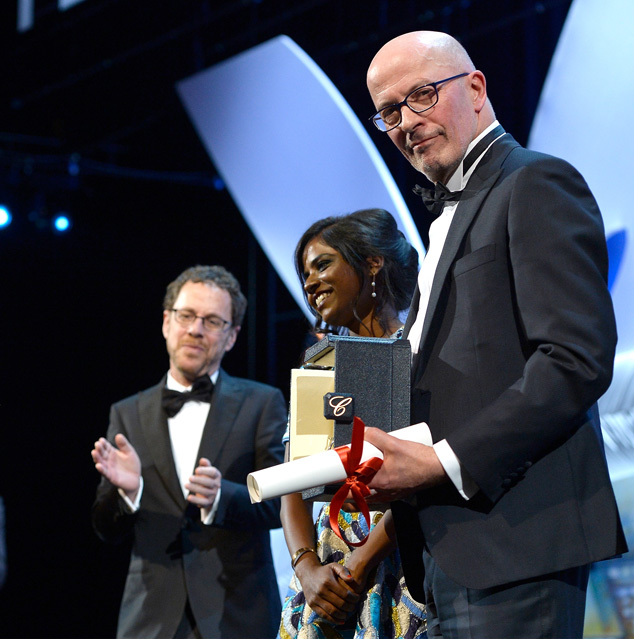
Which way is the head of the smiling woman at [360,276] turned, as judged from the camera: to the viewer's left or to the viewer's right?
to the viewer's left

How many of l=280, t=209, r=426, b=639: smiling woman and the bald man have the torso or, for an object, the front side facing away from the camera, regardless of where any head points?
0

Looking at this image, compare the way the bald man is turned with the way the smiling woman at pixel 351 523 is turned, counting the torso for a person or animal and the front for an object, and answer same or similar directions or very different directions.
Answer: same or similar directions

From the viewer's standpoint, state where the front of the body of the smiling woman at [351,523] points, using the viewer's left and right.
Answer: facing the viewer and to the left of the viewer

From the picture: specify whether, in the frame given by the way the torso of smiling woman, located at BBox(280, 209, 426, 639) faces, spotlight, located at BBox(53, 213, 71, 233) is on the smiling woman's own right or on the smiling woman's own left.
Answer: on the smiling woman's own right

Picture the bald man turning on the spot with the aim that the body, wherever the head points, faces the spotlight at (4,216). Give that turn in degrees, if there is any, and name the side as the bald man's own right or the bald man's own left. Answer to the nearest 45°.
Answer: approximately 90° to the bald man's own right

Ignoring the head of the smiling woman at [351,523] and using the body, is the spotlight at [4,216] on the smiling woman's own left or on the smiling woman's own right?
on the smiling woman's own right

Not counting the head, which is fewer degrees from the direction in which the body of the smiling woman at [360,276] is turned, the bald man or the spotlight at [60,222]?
the bald man

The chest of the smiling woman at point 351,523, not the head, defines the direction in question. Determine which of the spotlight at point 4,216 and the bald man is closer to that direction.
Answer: the bald man
